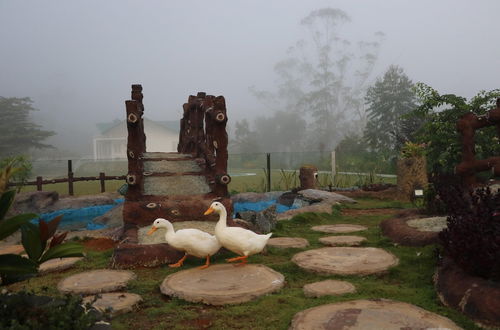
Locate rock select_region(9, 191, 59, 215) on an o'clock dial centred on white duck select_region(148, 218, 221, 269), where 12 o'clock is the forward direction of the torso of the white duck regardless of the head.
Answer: The rock is roughly at 2 o'clock from the white duck.

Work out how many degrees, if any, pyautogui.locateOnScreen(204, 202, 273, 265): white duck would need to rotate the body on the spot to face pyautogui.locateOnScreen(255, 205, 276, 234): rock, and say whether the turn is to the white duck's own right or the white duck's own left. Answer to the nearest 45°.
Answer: approximately 90° to the white duck's own right

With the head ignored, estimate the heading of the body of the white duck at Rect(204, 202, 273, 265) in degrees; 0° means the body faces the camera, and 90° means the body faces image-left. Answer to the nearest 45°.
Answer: approximately 90°

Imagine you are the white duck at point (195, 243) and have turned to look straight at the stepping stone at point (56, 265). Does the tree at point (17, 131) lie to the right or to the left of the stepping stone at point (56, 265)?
right

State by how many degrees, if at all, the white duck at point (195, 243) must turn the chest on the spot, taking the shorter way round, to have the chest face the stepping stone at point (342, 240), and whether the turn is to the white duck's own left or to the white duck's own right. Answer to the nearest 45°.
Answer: approximately 135° to the white duck's own right

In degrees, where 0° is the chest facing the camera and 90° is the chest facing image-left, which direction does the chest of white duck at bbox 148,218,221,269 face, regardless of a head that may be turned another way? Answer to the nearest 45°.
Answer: approximately 90°

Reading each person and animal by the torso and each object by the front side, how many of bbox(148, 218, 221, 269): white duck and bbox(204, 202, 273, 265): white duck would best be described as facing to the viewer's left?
2

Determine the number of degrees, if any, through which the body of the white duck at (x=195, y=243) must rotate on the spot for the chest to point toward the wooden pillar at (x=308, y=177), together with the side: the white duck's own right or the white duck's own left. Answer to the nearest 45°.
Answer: approximately 135° to the white duck's own right

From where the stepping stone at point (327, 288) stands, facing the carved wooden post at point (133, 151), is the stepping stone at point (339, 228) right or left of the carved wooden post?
right

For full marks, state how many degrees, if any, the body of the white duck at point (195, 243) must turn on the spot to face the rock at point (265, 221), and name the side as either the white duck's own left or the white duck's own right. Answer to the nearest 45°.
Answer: approximately 135° to the white duck's own right

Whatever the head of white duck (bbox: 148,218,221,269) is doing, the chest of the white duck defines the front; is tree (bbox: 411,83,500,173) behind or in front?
behind

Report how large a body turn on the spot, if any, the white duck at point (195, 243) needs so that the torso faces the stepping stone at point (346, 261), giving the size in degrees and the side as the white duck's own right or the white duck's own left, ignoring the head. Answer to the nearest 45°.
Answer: approximately 180°

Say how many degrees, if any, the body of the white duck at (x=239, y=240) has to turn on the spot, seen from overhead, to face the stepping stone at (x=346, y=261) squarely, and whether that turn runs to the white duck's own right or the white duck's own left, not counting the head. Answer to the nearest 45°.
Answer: approximately 180°

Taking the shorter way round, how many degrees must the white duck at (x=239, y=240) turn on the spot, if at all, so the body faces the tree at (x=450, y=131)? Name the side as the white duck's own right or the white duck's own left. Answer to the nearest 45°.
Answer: approximately 135° to the white duck's own right
